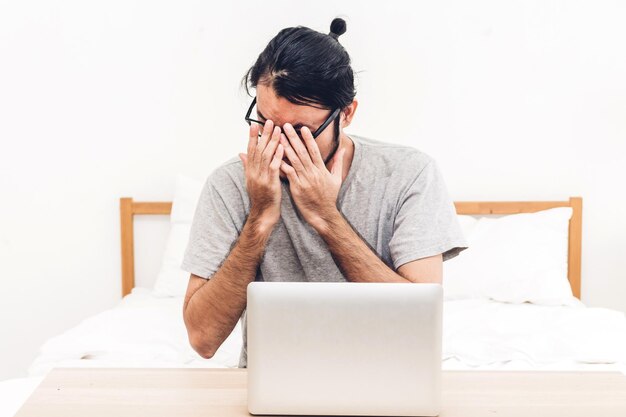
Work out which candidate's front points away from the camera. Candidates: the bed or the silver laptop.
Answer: the silver laptop

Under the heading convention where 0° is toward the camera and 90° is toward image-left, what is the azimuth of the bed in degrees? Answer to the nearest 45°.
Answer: approximately 0°

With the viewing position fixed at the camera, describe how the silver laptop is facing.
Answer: facing away from the viewer

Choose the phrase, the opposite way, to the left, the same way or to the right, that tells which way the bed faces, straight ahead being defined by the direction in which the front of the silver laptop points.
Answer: the opposite way

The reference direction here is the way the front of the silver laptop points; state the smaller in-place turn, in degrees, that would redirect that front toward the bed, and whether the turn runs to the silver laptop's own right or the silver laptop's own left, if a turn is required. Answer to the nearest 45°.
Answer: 0° — it already faces it

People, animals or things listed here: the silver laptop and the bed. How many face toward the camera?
1

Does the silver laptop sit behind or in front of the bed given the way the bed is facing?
in front
